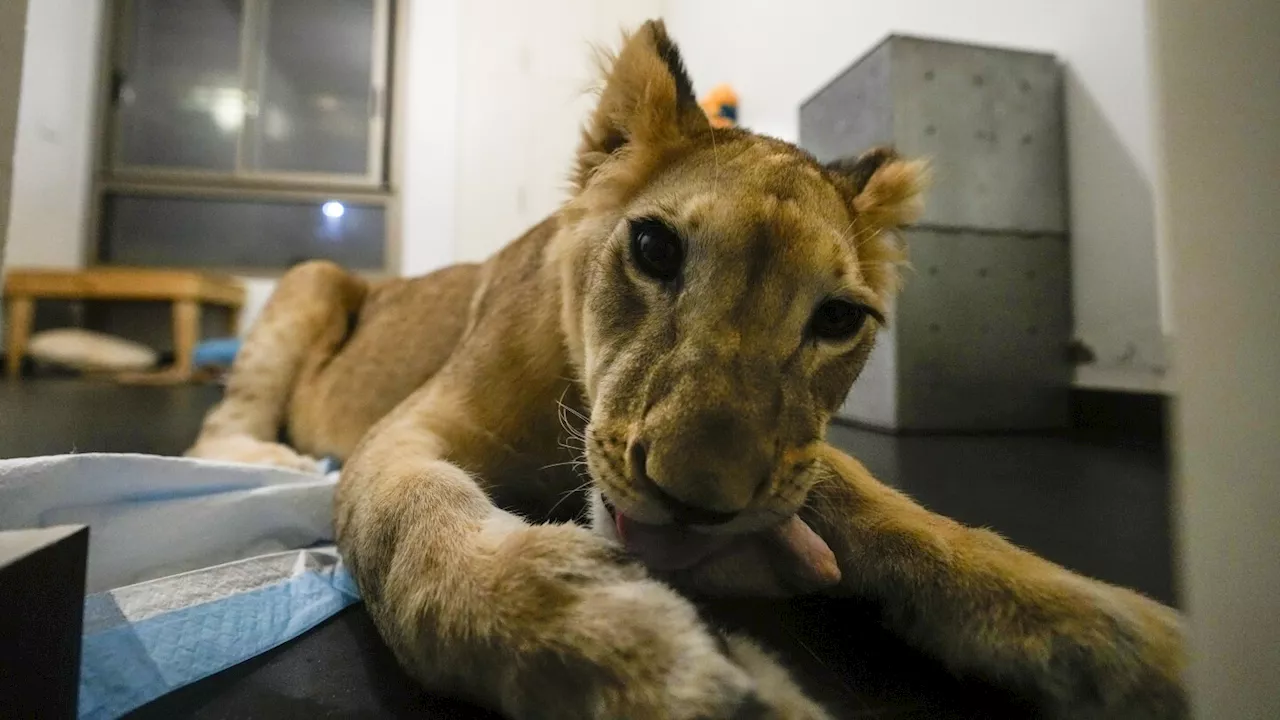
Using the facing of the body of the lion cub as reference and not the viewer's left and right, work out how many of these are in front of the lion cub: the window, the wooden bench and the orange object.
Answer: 0

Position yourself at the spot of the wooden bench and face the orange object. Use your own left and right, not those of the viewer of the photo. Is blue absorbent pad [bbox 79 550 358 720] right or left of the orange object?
right

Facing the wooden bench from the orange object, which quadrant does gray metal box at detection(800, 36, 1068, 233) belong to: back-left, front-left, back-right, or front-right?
back-left

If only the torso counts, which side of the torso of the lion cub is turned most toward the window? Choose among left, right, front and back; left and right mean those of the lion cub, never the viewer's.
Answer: back

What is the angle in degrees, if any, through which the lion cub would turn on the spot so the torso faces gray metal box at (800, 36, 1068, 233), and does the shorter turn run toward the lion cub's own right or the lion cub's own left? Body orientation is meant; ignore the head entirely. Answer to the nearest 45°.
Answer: approximately 90° to the lion cub's own left

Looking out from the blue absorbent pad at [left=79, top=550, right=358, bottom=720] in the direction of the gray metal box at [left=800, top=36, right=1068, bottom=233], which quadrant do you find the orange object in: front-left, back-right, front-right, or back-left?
front-left

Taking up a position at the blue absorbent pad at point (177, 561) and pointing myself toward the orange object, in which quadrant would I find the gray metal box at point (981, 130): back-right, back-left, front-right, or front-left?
front-right

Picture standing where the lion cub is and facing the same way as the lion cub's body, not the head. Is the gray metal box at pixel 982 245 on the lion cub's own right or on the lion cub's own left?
on the lion cub's own left

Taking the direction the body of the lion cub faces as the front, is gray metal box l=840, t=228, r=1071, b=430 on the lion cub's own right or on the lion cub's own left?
on the lion cub's own left

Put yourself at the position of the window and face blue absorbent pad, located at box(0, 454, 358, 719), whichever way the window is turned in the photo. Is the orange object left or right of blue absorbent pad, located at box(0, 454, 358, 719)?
left

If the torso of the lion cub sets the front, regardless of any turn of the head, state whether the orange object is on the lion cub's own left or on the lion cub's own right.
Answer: on the lion cub's own left

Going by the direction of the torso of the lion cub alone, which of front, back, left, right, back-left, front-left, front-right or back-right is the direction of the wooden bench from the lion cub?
back

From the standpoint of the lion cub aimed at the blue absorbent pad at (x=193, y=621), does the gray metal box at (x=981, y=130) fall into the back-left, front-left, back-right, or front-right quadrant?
back-right
